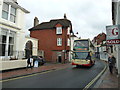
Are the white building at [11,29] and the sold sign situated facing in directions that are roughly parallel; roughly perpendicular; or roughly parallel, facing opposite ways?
roughly perpendicular

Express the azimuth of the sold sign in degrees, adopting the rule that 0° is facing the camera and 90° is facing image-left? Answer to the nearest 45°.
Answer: approximately 0°

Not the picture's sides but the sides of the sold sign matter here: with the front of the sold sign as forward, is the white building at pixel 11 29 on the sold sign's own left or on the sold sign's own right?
on the sold sign's own right

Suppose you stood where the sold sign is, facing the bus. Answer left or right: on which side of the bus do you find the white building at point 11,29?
left

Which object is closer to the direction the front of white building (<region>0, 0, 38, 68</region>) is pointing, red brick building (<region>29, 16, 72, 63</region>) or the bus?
the bus

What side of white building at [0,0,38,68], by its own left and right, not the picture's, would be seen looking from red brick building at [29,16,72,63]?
left
